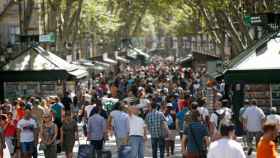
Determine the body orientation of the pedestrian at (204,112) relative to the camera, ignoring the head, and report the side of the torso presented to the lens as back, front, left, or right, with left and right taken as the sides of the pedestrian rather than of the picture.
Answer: back

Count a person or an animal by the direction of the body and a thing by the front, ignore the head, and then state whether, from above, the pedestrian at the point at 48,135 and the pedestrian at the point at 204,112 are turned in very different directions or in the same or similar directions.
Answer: very different directions

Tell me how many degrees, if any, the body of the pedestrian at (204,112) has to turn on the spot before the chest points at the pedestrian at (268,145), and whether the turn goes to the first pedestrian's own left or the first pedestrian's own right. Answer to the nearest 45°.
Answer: approximately 180°

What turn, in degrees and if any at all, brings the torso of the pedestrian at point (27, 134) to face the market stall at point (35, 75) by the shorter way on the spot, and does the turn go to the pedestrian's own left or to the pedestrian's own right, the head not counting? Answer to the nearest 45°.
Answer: approximately 180°

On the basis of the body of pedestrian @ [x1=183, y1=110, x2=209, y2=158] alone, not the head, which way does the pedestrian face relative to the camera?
away from the camera

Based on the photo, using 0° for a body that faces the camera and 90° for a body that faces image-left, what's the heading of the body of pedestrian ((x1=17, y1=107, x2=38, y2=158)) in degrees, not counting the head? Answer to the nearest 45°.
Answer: approximately 0°

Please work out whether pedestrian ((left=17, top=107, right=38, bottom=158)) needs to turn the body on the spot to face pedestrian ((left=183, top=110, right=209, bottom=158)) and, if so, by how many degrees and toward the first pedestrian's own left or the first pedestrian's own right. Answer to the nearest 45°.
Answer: approximately 45° to the first pedestrian's own left

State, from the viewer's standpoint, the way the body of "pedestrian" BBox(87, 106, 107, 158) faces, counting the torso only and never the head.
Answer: away from the camera

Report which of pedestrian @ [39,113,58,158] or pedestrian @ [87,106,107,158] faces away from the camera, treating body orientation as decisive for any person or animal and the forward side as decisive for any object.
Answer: pedestrian @ [87,106,107,158]
